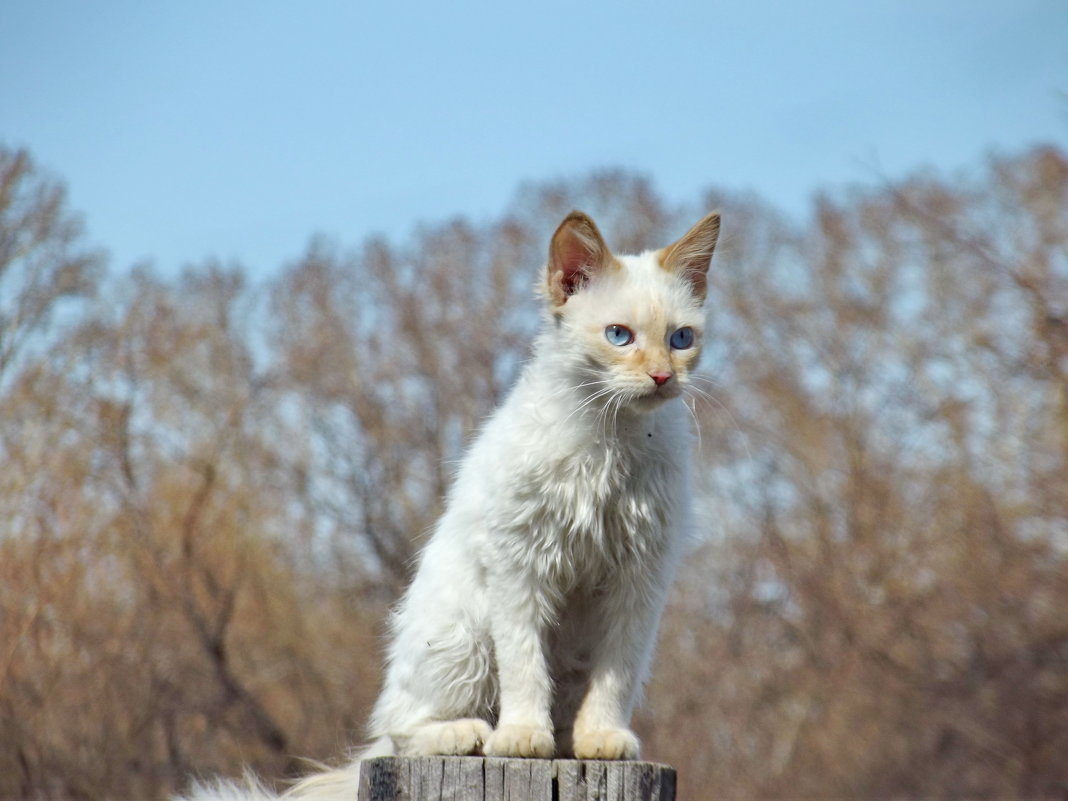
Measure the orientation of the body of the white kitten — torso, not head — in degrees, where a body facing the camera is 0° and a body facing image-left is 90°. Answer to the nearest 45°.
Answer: approximately 315°
